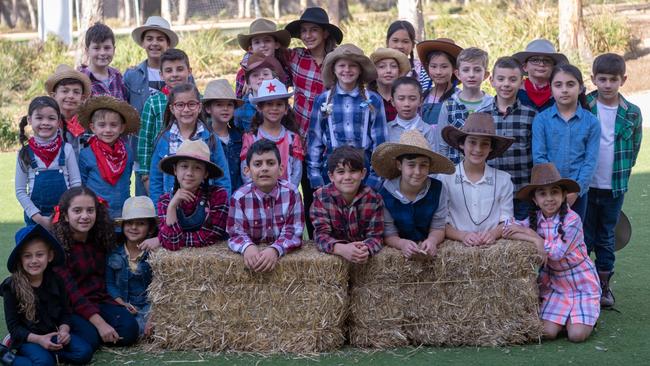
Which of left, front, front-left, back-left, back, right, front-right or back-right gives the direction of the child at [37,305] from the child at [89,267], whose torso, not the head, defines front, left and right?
right

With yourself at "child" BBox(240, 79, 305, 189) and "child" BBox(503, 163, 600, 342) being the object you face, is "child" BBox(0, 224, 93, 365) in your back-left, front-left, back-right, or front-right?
back-right

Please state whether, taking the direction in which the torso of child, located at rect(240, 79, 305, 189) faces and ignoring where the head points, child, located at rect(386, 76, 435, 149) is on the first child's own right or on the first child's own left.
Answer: on the first child's own left

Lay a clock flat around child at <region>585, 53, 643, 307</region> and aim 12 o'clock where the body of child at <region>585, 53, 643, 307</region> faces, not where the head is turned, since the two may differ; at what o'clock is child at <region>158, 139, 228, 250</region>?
child at <region>158, 139, 228, 250</region> is roughly at 2 o'clock from child at <region>585, 53, 643, 307</region>.

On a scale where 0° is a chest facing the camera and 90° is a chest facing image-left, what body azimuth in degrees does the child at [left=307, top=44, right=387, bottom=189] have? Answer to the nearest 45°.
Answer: approximately 0°

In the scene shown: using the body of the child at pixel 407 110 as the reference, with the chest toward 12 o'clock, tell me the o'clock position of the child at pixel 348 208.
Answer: the child at pixel 348 208 is roughly at 1 o'clock from the child at pixel 407 110.

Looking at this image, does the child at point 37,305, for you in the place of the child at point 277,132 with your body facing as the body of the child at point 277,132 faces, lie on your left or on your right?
on your right

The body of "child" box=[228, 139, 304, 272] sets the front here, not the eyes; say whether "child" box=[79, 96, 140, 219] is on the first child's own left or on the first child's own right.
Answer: on the first child's own right

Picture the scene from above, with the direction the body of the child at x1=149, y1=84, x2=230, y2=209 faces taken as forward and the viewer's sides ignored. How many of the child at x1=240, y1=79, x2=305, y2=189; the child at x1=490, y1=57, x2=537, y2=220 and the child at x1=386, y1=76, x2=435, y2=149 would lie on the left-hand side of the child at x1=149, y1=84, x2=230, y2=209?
3

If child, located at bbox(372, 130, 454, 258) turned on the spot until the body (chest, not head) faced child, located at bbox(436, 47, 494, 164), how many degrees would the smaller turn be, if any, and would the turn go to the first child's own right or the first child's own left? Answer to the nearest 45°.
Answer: approximately 135° to the first child's own left
